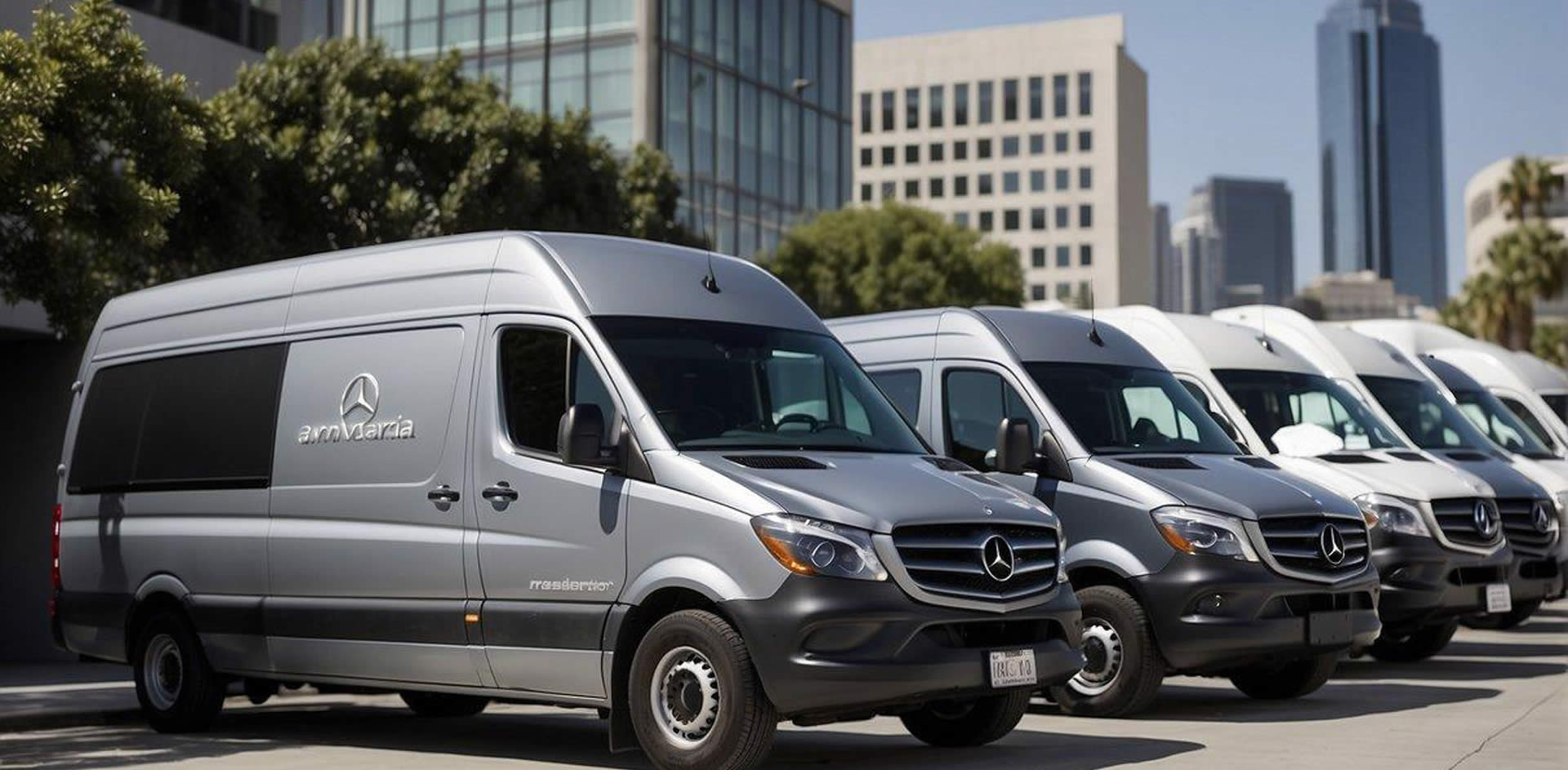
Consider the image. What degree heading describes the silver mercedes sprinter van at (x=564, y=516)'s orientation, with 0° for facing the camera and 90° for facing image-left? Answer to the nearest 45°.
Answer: approximately 315°

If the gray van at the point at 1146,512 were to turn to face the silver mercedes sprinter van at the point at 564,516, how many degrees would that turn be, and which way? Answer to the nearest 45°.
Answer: approximately 90° to its right

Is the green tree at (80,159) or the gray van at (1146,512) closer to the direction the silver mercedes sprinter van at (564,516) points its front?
the gray van

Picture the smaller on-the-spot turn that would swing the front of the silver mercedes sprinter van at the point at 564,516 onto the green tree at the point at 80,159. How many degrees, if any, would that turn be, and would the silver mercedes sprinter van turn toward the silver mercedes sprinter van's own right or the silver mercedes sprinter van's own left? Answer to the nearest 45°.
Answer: approximately 180°

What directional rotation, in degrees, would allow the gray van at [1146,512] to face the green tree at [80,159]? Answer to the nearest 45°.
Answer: approximately 135° to its right

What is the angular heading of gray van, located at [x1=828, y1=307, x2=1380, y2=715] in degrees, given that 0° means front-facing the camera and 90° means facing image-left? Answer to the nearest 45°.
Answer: approximately 315°
